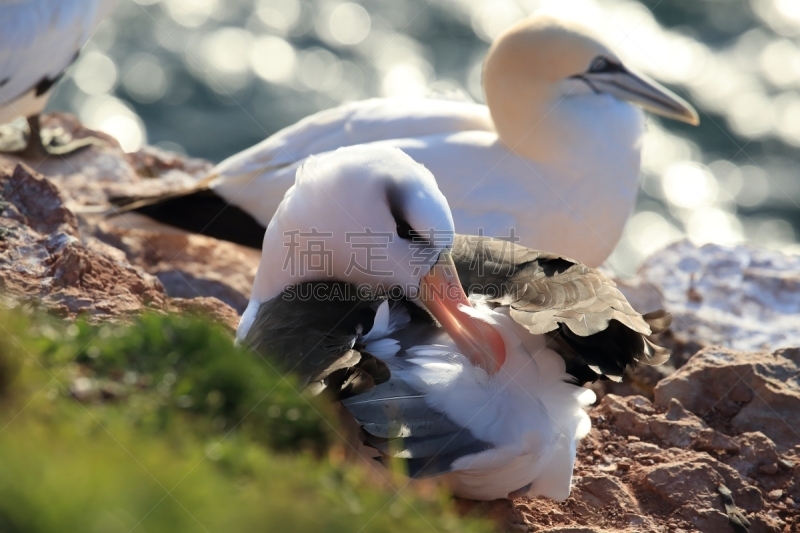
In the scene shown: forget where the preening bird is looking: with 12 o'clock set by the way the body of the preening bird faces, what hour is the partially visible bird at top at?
The partially visible bird at top is roughly at 12 o'clock from the preening bird.

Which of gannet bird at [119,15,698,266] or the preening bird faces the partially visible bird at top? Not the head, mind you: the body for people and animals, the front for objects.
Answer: the preening bird

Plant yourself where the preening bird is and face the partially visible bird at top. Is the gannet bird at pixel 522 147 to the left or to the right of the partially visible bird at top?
right

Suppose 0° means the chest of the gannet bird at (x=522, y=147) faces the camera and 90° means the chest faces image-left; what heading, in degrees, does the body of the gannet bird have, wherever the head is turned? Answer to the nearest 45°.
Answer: approximately 270°

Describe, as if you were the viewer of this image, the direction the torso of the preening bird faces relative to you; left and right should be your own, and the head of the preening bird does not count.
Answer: facing away from the viewer and to the left of the viewer

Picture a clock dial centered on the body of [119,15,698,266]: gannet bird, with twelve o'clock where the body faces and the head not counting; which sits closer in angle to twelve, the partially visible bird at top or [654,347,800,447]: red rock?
the red rock

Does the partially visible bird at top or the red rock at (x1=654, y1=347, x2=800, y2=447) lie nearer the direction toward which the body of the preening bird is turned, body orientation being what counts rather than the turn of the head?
the partially visible bird at top

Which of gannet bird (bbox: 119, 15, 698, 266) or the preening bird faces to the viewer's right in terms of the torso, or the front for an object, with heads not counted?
the gannet bird
